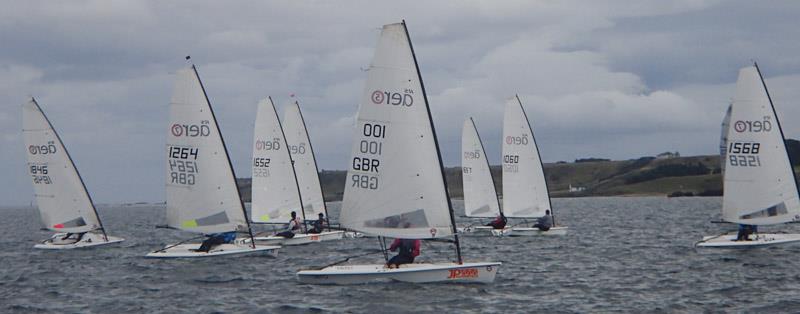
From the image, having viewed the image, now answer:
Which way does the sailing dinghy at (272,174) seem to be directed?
to the viewer's right

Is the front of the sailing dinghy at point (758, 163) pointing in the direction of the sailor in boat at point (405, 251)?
no

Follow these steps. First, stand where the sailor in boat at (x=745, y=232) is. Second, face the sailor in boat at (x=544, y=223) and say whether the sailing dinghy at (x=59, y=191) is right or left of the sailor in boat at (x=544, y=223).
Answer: left

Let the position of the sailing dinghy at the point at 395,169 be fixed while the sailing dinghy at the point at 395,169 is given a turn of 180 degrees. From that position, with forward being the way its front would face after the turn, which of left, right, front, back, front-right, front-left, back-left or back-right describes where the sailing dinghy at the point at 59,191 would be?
front-right

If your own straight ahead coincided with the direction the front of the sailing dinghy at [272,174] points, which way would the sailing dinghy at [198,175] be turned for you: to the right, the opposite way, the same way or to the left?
the same way

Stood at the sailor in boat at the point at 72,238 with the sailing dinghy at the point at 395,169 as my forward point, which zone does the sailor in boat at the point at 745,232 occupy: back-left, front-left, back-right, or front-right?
front-left

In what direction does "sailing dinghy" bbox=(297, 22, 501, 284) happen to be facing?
to the viewer's right

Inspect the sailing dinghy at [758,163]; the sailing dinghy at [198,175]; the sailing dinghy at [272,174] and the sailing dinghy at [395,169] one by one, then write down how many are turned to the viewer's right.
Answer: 4

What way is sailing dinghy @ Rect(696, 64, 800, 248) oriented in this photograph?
to the viewer's right

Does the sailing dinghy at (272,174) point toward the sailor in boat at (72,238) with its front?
no

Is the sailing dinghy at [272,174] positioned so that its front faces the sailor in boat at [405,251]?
no

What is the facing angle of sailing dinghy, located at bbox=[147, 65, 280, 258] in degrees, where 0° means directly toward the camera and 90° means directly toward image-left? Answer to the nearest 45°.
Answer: approximately 270°

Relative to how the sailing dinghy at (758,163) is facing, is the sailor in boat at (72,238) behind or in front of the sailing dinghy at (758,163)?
behind

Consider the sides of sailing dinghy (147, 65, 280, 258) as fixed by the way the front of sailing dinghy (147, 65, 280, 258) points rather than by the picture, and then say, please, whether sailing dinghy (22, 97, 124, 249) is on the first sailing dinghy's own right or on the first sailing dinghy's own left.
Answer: on the first sailing dinghy's own left

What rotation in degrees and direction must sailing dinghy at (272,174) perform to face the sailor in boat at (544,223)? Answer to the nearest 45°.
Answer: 0° — it already faces them
